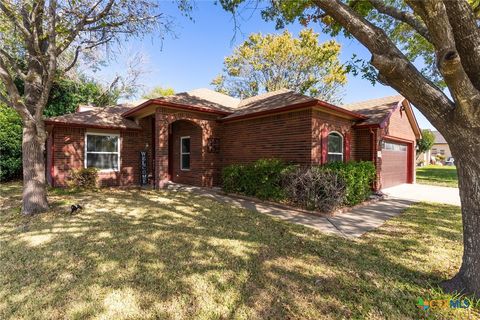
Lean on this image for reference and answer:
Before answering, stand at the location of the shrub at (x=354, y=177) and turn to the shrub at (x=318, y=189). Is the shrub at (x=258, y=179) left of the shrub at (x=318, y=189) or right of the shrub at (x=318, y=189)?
right

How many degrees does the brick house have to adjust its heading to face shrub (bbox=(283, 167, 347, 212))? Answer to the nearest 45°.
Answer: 0° — it already faces it

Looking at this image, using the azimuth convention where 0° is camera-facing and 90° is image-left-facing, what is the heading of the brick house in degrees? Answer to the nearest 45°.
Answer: approximately 315°

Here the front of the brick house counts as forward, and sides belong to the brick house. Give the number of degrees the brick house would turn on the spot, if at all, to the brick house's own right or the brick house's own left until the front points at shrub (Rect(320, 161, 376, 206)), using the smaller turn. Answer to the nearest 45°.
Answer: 0° — it already faces it
